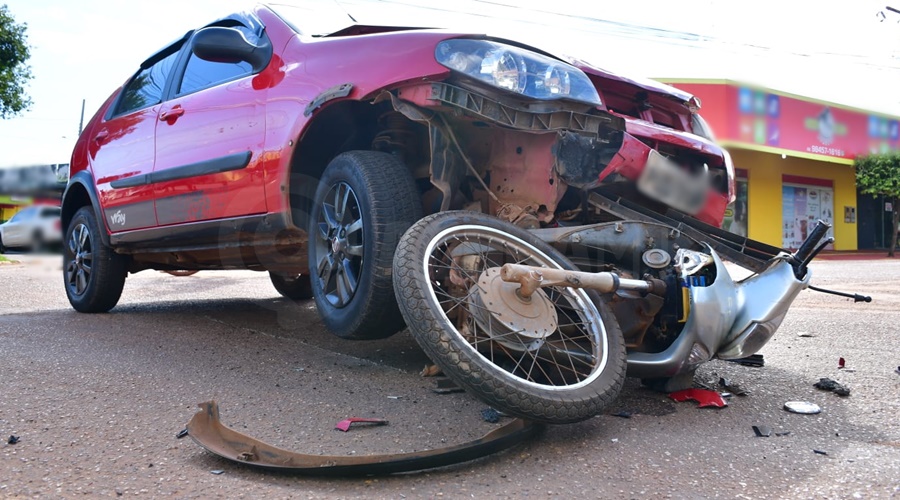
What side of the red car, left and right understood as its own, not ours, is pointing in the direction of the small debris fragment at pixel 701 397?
front

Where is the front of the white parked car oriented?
to the viewer's left

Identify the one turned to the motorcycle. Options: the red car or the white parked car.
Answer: the red car

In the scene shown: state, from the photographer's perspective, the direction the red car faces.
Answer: facing the viewer and to the right of the viewer

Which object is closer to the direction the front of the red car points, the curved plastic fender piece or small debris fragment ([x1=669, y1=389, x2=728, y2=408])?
the small debris fragment

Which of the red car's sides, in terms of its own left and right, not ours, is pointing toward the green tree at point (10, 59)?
back

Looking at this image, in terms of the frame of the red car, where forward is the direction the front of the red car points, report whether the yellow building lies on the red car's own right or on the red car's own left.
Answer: on the red car's own left

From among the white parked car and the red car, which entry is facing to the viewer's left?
the white parked car

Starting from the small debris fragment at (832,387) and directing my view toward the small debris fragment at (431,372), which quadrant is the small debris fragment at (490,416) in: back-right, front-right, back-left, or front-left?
front-left

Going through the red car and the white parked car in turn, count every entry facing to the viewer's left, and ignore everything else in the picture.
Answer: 1

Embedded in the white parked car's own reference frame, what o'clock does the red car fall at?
The red car is roughly at 8 o'clock from the white parked car.

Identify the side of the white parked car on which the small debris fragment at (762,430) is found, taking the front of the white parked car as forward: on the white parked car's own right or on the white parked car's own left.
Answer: on the white parked car's own left

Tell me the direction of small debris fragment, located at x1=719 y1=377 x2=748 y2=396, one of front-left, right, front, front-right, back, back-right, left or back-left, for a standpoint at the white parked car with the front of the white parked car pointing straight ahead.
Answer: back-left
